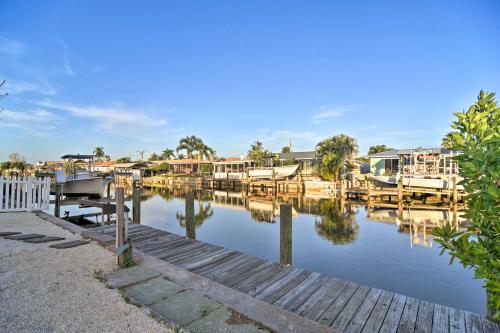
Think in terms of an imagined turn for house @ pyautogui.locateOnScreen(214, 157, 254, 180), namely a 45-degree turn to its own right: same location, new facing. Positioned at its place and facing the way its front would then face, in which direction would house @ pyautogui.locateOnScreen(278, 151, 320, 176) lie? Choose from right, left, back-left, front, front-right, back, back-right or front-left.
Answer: back-left

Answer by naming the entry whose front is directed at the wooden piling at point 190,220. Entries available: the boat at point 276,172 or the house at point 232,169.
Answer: the house

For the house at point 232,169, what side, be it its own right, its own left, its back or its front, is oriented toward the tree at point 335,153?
left

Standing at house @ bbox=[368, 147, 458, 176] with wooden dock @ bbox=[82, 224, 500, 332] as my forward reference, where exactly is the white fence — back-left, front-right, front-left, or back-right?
front-right

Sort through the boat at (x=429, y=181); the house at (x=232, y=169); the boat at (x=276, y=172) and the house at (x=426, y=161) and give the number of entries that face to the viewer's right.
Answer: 1

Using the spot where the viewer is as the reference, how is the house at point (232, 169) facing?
facing the viewer

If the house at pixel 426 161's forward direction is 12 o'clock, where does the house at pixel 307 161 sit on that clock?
the house at pixel 307 161 is roughly at 4 o'clock from the house at pixel 426 161.

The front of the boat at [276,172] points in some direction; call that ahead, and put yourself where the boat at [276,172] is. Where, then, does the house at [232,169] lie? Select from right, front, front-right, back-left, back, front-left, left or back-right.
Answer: back-left

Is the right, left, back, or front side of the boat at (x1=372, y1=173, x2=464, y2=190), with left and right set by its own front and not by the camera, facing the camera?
left

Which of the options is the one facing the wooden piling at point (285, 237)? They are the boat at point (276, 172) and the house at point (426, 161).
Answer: the house

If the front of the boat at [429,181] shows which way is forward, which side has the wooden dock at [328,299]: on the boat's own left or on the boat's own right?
on the boat's own left

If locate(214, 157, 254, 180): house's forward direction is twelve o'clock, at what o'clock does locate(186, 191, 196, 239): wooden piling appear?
The wooden piling is roughly at 12 o'clock from the house.

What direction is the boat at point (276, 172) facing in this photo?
to the viewer's right

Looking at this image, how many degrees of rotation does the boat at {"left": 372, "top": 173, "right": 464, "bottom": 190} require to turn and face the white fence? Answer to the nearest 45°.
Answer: approximately 45° to its left
